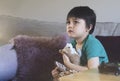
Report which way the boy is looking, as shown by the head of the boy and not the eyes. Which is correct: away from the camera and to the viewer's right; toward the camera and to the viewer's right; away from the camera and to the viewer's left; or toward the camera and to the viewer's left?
toward the camera and to the viewer's left

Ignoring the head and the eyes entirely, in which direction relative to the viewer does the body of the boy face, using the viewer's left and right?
facing the viewer and to the left of the viewer

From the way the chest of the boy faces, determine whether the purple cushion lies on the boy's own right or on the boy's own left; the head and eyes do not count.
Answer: on the boy's own right
